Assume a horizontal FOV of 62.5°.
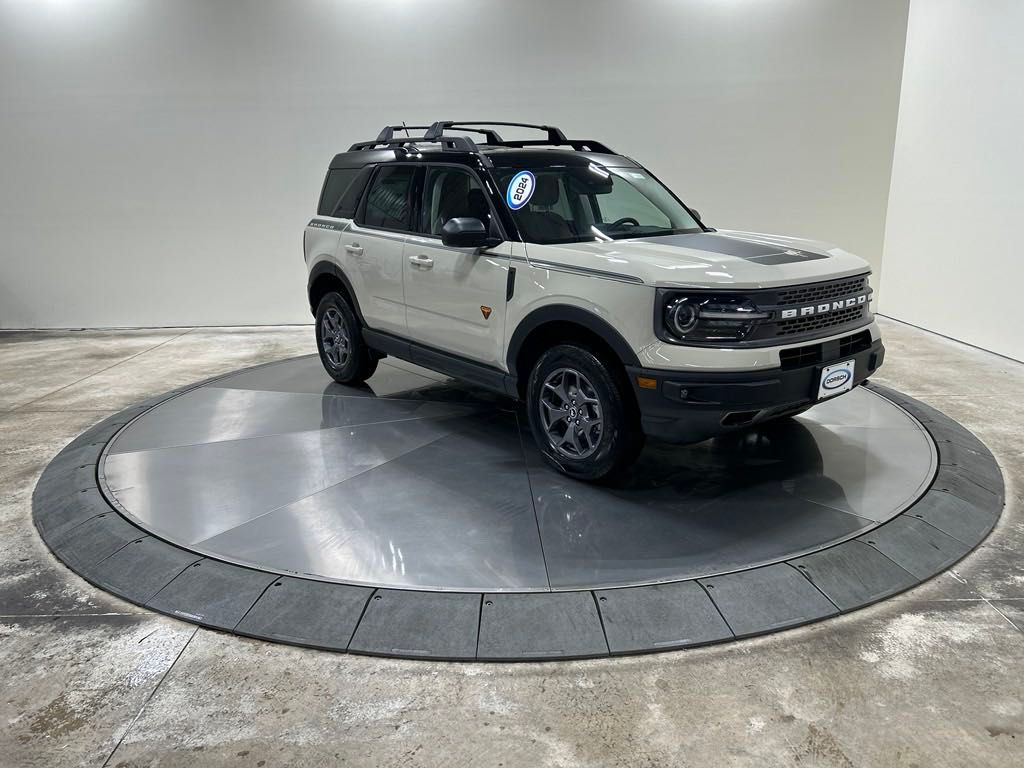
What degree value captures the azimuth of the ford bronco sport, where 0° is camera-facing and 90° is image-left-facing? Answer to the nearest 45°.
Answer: approximately 315°
